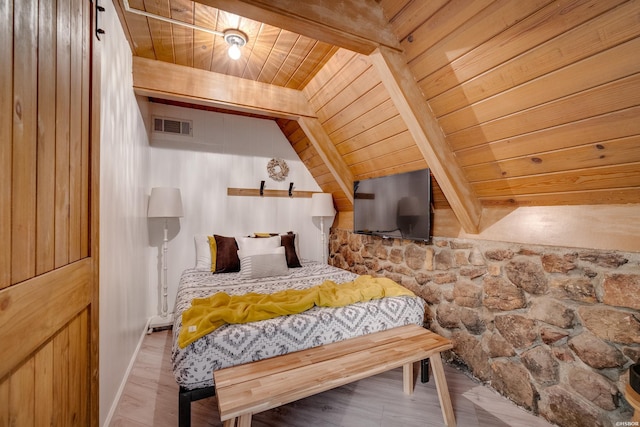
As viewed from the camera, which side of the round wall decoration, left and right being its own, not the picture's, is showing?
front

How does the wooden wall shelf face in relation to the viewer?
toward the camera

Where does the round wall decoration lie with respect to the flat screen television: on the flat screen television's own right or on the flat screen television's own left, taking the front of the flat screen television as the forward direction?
on the flat screen television's own right

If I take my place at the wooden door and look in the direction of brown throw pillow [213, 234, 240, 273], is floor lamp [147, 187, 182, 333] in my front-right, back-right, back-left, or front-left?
front-left

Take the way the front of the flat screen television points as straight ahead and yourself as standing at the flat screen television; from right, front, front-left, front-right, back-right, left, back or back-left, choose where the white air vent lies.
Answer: front-right

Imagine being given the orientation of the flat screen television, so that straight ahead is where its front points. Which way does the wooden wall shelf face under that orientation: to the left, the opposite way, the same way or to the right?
to the left

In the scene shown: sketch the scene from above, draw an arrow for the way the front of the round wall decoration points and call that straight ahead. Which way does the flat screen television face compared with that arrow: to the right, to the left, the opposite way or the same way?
to the right

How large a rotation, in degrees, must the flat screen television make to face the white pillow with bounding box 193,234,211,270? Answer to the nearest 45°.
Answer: approximately 45° to its right

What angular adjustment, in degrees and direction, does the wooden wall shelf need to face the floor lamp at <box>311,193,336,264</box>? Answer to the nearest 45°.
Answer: approximately 90° to its left

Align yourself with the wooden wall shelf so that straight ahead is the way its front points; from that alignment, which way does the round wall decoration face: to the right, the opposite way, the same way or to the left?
the same way

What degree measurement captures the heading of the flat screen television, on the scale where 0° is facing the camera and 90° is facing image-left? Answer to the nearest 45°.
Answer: approximately 45°

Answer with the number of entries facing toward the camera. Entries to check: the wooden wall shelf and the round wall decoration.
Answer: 2

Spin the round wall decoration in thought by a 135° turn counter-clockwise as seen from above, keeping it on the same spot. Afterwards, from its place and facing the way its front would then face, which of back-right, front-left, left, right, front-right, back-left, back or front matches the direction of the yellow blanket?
back-right
